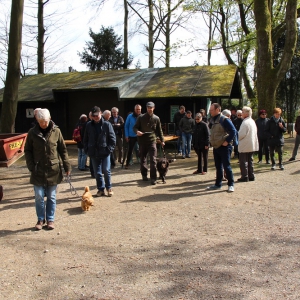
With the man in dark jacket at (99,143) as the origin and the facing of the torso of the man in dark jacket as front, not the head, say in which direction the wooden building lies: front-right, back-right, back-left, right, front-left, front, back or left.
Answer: back

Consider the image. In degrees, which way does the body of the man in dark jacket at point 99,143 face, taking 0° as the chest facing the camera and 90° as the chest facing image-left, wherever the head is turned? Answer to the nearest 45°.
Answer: approximately 0°

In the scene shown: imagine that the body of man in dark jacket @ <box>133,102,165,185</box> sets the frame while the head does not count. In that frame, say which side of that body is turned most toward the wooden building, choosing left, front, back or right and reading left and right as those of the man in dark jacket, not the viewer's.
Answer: back

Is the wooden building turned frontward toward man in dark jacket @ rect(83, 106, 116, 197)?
yes

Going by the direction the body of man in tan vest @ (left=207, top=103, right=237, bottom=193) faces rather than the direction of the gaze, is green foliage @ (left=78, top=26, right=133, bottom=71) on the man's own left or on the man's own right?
on the man's own right

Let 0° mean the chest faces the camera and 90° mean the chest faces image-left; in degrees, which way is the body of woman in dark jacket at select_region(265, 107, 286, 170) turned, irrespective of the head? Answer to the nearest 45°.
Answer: approximately 0°

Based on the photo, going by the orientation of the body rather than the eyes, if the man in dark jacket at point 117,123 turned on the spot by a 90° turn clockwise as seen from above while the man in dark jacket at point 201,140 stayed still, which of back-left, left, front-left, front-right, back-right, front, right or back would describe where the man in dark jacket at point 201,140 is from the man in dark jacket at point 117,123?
back-left

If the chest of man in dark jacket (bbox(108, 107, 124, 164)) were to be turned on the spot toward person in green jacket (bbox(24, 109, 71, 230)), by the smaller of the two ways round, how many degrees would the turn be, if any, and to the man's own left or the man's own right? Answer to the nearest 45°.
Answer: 0° — they already face them

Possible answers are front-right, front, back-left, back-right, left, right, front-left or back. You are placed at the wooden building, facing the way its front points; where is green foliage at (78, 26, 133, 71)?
back
